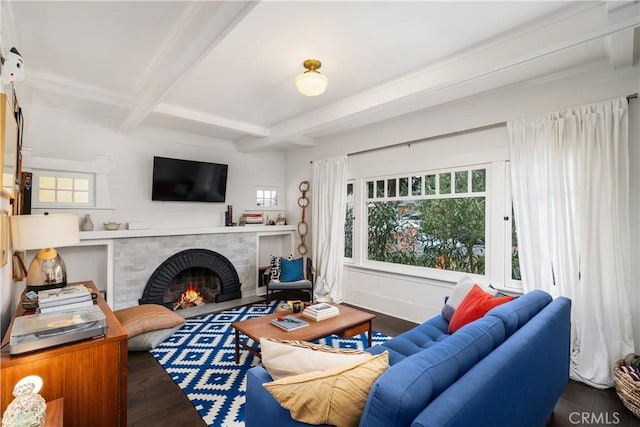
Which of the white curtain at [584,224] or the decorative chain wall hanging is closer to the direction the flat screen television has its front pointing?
the white curtain

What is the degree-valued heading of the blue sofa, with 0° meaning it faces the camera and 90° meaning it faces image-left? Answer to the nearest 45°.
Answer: approximately 135°

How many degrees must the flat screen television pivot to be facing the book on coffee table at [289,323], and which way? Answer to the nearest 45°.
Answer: approximately 45° to its right

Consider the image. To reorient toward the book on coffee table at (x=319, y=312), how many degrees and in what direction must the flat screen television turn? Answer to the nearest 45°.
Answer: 0° — it already faces it

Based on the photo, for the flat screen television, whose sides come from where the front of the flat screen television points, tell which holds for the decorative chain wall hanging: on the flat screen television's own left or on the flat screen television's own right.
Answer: on the flat screen television's own left

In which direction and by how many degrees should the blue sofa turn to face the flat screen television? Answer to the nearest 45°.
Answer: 0° — it already faces it

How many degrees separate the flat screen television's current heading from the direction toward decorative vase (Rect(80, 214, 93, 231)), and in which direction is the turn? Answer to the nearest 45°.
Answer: approximately 135° to its right

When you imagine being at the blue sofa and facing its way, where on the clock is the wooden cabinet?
The wooden cabinet is roughly at 10 o'clock from the blue sofa.

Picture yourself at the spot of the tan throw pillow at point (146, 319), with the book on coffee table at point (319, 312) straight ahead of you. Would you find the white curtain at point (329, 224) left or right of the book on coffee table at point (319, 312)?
left

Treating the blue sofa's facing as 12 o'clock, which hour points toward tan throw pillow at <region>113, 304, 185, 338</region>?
The tan throw pillow is roughly at 11 o'clock from the blue sofa.
